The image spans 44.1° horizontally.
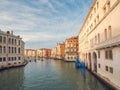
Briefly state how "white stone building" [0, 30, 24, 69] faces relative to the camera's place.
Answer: facing the viewer and to the right of the viewer
